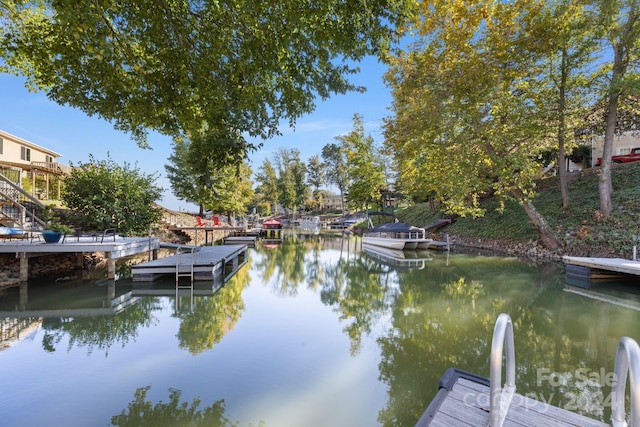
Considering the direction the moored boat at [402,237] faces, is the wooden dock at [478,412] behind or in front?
in front

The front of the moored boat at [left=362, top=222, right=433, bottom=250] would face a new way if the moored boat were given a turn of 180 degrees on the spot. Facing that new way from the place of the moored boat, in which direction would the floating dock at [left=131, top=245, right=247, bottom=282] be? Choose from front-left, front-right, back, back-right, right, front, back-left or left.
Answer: left

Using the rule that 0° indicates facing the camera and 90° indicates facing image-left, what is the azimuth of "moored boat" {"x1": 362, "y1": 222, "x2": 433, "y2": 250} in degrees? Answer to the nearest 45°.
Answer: approximately 315°
